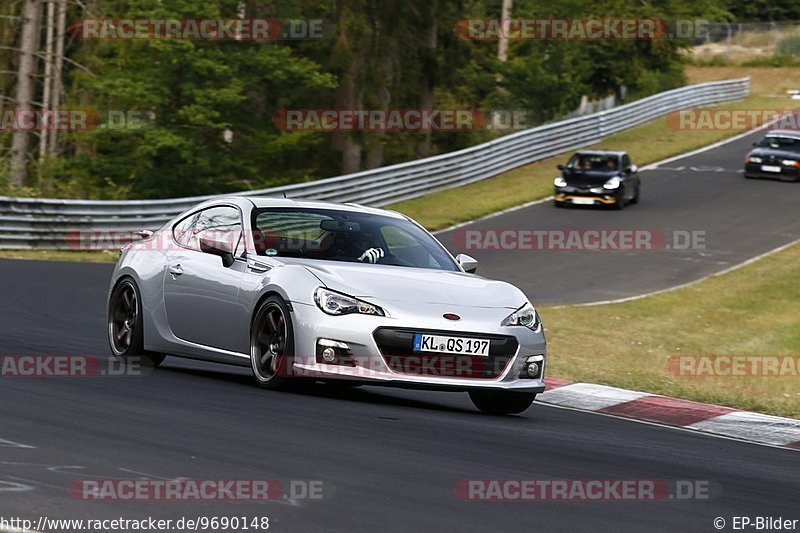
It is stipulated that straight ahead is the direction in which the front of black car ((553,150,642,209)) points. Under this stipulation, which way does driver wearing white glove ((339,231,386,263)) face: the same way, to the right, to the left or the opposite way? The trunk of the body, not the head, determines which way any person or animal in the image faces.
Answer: to the left

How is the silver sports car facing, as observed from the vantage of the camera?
facing the viewer and to the right of the viewer

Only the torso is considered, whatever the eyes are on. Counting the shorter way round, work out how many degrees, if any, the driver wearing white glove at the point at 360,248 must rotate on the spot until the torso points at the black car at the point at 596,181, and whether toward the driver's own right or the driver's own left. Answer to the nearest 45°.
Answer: approximately 135° to the driver's own left

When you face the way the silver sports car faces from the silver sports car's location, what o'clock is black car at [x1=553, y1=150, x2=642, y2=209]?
The black car is roughly at 8 o'clock from the silver sports car.

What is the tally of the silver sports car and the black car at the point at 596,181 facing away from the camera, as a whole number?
0

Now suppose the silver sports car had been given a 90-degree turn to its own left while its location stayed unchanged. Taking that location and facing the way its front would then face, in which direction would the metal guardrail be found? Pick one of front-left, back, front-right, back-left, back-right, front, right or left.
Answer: front-left

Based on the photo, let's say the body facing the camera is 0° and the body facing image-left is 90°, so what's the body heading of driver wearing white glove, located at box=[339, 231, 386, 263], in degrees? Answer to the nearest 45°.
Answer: approximately 315°

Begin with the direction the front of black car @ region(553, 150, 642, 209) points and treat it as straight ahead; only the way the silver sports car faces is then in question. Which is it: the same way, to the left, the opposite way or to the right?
to the left

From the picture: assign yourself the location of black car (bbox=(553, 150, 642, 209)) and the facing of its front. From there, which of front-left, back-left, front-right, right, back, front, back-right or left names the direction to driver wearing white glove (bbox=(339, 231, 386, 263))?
front-left

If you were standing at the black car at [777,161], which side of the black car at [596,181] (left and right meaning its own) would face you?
back

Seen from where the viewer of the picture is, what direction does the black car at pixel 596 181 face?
facing the viewer and to the left of the viewer

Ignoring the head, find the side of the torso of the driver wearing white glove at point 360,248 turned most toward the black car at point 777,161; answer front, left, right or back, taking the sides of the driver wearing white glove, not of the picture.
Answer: left

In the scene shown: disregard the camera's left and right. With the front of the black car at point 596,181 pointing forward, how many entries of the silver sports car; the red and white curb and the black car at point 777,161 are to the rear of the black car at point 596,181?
1

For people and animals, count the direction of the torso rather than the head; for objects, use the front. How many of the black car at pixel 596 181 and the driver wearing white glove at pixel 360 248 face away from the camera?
0

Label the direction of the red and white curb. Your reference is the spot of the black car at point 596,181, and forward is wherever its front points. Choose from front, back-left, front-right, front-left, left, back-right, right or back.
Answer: front-left
